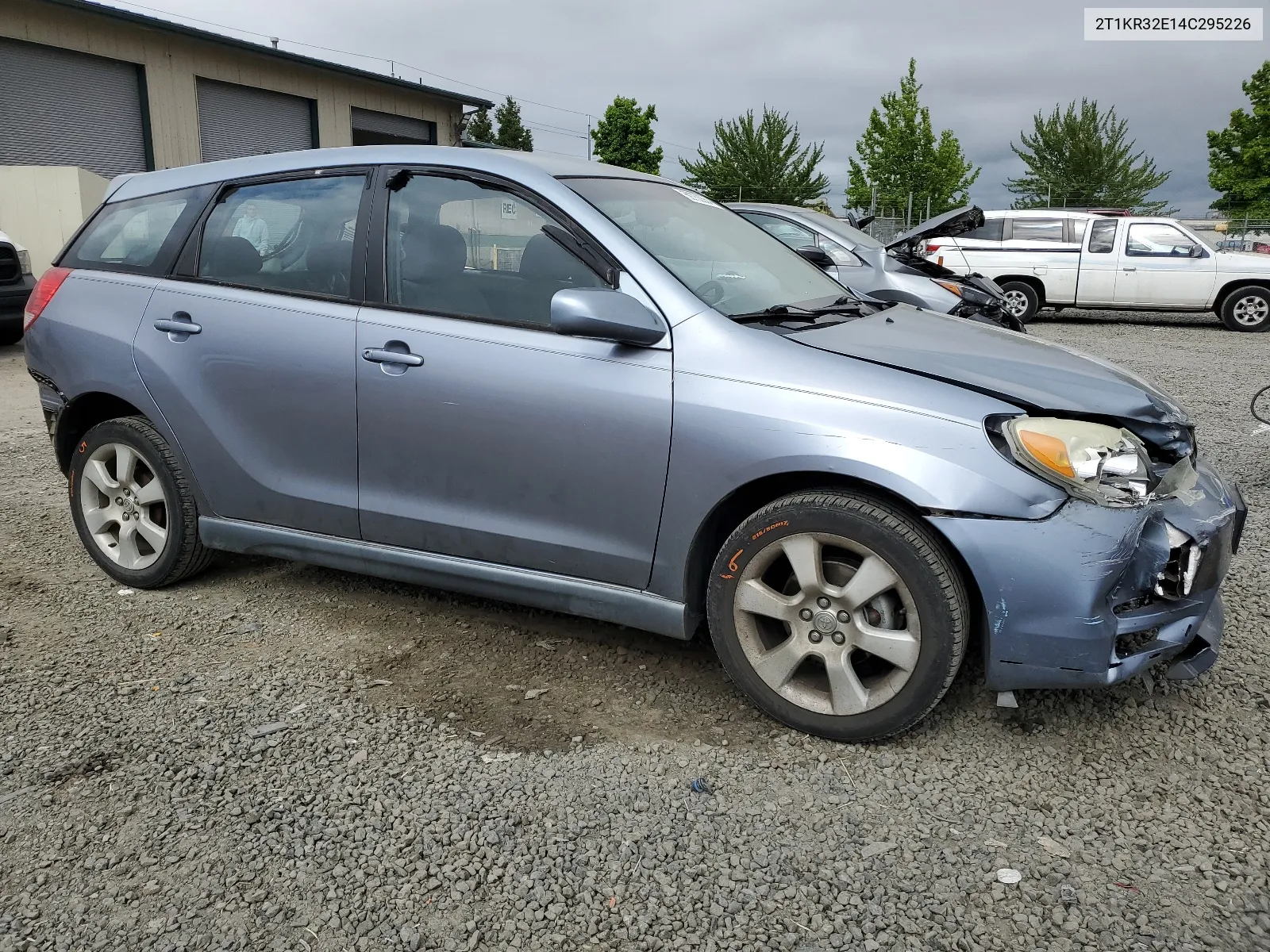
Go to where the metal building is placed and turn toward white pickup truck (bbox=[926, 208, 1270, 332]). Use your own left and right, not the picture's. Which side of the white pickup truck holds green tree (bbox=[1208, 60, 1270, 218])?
left

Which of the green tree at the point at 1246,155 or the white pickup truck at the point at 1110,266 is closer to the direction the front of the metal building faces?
the white pickup truck

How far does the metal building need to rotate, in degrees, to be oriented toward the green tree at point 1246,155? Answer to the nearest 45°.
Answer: approximately 45° to its left

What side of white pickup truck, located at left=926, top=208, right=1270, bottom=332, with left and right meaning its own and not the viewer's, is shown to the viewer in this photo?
right

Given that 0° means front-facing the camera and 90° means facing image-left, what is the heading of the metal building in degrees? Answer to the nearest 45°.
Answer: approximately 315°

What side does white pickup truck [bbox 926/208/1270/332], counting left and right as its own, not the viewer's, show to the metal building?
back

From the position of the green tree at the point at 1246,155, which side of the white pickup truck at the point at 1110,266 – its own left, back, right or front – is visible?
left

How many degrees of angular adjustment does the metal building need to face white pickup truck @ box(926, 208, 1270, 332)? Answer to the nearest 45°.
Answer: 0° — it already faces it

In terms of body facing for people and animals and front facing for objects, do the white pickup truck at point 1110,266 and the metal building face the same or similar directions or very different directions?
same or similar directions

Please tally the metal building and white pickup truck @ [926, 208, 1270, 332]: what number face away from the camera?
0
